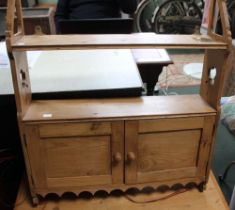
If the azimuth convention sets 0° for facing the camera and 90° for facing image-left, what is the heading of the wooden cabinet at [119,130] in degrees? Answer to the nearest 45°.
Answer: approximately 0°
